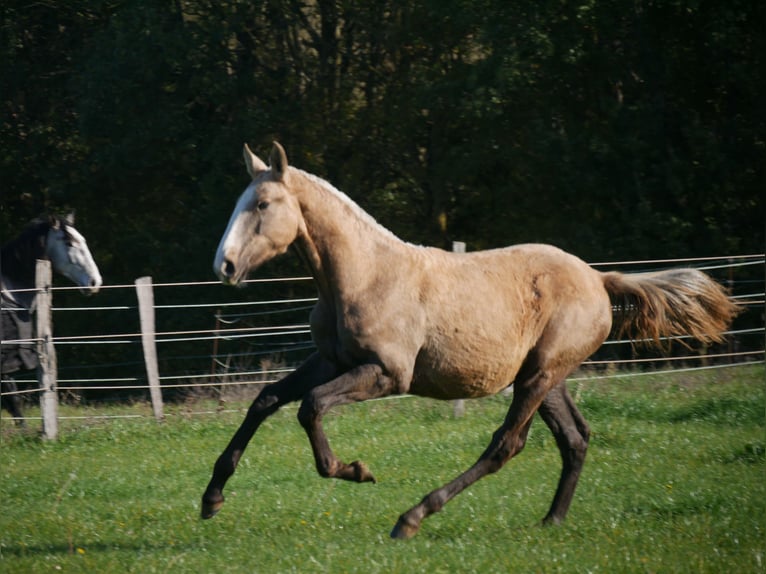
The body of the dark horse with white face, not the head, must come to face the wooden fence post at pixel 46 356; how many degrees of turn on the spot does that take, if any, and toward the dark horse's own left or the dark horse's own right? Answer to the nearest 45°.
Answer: approximately 90° to the dark horse's own right

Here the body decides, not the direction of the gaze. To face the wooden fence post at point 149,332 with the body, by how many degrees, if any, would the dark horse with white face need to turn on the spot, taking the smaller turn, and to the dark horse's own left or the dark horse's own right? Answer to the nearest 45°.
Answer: approximately 45° to the dark horse's own right

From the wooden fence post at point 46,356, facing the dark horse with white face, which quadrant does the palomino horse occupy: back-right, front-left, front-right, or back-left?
back-right

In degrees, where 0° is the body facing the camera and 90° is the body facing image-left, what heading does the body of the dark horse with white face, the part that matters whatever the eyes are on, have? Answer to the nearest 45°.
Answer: approximately 270°

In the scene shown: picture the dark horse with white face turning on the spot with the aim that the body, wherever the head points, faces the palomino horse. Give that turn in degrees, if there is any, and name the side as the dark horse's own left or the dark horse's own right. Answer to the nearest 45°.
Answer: approximately 90° to the dark horse's own right
